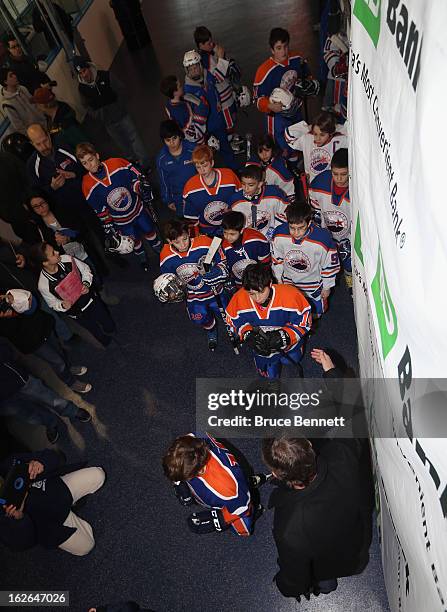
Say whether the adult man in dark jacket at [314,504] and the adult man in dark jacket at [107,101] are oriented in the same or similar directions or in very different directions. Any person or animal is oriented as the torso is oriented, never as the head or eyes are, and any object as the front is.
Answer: very different directions

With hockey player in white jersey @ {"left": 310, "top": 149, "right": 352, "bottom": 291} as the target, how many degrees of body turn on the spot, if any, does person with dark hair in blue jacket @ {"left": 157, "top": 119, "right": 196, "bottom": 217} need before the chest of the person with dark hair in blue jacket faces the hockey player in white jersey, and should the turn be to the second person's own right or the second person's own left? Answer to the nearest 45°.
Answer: approximately 45° to the second person's own left

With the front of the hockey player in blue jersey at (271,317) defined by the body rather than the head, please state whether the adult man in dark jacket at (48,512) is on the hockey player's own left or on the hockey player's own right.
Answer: on the hockey player's own right
